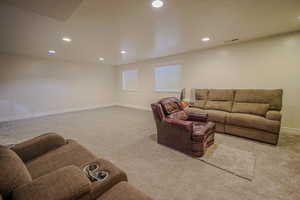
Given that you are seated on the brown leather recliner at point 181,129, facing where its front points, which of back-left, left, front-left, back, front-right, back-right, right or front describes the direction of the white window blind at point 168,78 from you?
back-left

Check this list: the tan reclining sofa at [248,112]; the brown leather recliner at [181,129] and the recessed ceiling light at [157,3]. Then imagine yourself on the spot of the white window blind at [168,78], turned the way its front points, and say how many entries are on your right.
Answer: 0

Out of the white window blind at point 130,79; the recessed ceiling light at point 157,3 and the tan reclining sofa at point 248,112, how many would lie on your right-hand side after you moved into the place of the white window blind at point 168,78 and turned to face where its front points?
1

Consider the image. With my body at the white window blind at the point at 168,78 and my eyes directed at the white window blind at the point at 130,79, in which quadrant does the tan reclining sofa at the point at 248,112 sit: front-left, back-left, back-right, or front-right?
back-left

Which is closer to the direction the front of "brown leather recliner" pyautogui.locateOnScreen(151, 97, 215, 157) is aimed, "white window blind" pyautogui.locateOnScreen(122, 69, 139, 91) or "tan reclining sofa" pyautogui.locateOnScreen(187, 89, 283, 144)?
the tan reclining sofa

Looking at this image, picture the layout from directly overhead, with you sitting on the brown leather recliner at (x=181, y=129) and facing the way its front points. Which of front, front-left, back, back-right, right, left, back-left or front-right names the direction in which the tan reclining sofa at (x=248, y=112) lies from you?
left

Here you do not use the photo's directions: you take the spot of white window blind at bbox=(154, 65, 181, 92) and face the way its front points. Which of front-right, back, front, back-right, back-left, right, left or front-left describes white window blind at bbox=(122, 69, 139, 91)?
right

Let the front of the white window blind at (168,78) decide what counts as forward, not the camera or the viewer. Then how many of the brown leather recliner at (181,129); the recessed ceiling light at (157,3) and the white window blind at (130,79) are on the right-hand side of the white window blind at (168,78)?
1

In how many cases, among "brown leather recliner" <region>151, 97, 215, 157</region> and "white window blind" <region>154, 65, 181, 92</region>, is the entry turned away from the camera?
0

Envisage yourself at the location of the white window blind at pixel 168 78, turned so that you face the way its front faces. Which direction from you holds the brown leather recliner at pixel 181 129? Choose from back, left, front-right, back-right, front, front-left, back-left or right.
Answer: front-left

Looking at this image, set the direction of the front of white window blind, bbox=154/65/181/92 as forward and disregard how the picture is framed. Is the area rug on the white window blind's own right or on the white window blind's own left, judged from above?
on the white window blind's own left

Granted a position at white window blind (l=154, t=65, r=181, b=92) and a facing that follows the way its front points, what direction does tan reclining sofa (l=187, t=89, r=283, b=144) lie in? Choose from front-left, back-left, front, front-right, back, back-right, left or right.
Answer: left
